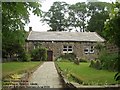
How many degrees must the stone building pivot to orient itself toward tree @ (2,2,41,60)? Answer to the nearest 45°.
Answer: approximately 90° to its right

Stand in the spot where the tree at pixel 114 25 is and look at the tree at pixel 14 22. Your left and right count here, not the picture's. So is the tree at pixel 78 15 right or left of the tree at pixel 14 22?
right

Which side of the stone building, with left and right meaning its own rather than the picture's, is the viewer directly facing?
front

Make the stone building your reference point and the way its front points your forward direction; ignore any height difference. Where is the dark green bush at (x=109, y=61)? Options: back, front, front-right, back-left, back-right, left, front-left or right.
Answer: front-left

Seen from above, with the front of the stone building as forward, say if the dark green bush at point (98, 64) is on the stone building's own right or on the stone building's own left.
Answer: on the stone building's own left

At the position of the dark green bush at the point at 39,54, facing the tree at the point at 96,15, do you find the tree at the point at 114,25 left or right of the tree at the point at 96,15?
right

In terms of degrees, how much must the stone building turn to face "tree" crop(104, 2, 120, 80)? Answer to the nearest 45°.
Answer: approximately 45° to its left
